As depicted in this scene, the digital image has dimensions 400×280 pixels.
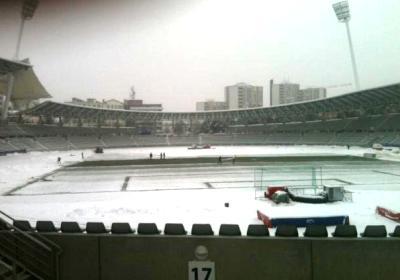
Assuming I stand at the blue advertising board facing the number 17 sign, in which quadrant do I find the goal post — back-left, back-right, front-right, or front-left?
back-right

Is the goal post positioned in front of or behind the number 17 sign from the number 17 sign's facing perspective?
behind

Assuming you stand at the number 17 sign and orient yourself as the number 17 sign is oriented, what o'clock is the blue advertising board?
The blue advertising board is roughly at 7 o'clock from the number 17 sign.

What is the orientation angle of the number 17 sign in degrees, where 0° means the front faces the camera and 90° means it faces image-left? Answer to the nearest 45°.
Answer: approximately 0°
